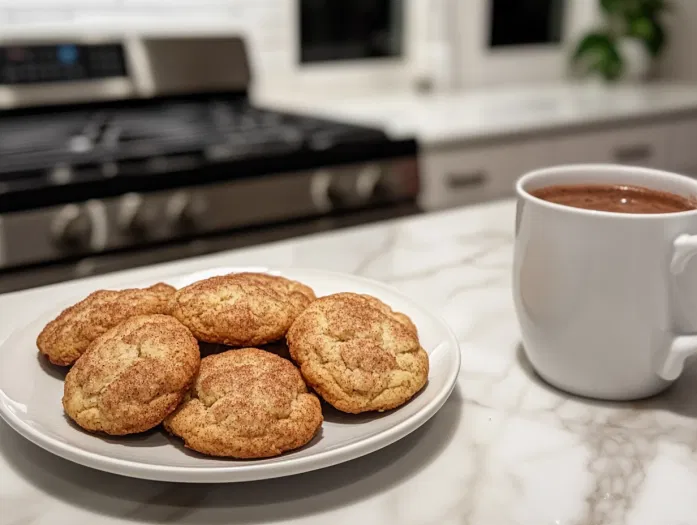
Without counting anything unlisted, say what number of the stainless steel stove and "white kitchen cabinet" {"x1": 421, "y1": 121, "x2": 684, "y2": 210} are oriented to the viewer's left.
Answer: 0

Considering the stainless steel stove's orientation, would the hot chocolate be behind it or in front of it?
in front

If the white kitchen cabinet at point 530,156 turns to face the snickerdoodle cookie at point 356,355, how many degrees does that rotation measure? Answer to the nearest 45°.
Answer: approximately 45° to its right

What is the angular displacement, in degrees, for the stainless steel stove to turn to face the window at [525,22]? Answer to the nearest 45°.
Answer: approximately 90° to its left

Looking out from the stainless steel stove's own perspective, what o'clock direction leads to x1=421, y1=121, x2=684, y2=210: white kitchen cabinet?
The white kitchen cabinet is roughly at 10 o'clock from the stainless steel stove.

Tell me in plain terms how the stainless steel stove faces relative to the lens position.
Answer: facing the viewer and to the right of the viewer

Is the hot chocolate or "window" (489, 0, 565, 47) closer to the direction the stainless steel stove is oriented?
the hot chocolate

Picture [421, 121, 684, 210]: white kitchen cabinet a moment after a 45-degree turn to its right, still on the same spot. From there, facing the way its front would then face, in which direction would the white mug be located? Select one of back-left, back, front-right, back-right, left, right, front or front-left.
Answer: front

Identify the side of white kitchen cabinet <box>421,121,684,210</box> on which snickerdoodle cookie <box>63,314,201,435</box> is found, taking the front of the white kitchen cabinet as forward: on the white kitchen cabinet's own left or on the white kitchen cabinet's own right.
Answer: on the white kitchen cabinet's own right

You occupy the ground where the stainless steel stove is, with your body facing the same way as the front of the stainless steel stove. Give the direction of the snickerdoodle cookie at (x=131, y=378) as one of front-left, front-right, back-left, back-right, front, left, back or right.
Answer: front-right

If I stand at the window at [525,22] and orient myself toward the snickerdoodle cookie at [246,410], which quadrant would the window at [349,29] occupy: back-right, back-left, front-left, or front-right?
front-right

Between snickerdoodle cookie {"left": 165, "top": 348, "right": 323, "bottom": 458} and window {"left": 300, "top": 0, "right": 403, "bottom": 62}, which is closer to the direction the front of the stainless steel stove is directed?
the snickerdoodle cookie

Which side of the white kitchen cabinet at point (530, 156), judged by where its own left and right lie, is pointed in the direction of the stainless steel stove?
right

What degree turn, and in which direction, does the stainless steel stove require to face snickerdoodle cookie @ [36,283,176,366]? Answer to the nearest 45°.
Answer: approximately 45° to its right

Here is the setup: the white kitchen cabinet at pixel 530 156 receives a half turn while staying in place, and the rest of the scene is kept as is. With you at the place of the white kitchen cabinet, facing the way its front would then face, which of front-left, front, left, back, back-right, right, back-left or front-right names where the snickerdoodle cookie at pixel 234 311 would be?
back-left

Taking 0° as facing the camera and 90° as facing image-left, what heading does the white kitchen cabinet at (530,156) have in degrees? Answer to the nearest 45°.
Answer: approximately 315°

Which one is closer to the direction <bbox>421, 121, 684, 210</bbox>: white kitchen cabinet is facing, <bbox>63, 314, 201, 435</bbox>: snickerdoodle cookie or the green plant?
the snickerdoodle cookie
